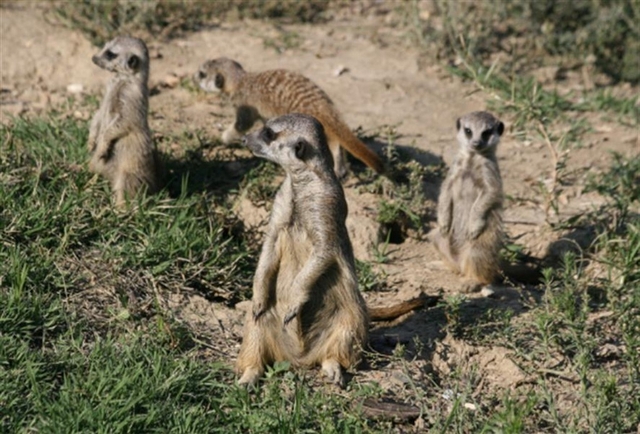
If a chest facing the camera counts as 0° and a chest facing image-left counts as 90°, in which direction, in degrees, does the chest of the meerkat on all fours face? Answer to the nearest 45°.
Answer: approximately 90°

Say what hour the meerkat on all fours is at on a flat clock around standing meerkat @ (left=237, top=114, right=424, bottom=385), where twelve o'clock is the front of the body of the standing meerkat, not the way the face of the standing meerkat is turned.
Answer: The meerkat on all fours is roughly at 4 o'clock from the standing meerkat.

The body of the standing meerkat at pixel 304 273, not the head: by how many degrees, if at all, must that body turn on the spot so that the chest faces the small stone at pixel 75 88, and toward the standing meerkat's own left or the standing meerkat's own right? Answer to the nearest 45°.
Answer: approximately 90° to the standing meerkat's own right

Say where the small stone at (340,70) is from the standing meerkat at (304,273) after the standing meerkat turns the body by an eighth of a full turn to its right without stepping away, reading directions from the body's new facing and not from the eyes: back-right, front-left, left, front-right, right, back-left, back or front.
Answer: right

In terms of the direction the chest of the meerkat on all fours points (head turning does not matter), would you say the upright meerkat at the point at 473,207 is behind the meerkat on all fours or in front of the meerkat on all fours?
behind

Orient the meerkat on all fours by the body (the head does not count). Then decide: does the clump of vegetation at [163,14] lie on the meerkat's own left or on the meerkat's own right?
on the meerkat's own right
